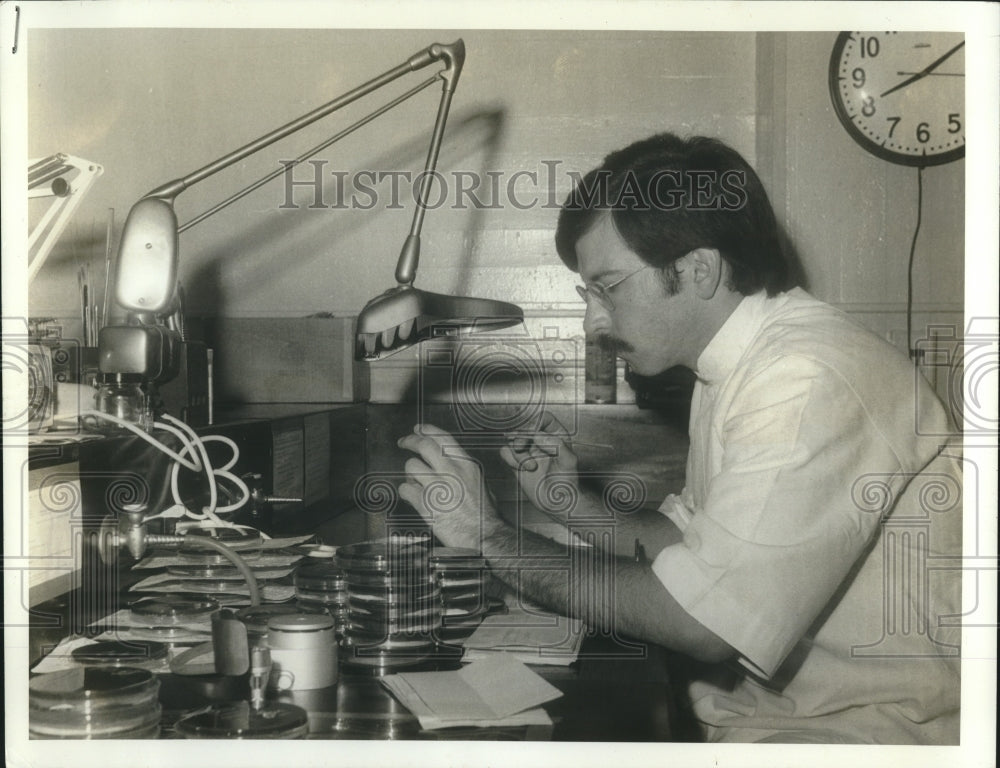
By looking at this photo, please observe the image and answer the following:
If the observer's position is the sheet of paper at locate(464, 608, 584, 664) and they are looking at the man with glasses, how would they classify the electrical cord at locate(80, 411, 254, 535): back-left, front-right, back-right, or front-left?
back-left

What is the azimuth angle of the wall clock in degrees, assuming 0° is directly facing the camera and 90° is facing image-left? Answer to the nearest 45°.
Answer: approximately 0°

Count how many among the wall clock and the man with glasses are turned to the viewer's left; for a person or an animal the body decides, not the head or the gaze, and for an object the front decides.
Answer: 1

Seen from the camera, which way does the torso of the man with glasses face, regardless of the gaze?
to the viewer's left

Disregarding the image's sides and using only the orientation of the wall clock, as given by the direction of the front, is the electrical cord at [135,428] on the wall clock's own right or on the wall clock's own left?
on the wall clock's own right
